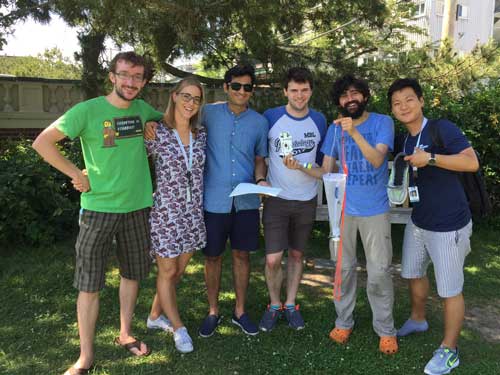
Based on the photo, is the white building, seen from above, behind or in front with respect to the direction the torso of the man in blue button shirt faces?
behind

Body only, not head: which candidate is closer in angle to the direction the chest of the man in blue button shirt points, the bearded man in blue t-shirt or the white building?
the bearded man in blue t-shirt

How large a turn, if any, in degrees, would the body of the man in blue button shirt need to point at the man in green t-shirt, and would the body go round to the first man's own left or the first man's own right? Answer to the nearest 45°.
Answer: approximately 45° to the first man's own right

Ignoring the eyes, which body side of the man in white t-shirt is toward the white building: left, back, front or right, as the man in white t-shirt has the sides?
back

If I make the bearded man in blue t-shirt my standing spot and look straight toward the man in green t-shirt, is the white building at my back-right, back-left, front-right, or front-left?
back-right

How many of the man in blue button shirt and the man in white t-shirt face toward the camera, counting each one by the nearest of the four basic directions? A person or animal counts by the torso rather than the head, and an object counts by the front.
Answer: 2

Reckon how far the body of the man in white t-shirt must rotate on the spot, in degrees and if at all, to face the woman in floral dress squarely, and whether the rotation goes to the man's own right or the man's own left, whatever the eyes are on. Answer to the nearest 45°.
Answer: approximately 45° to the man's own right

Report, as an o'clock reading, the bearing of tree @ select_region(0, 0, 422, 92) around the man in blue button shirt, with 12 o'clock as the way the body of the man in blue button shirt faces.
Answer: The tree is roughly at 6 o'clock from the man in blue button shirt.

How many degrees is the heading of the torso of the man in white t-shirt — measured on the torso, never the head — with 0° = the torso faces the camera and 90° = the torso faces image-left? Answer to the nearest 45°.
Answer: approximately 0°
